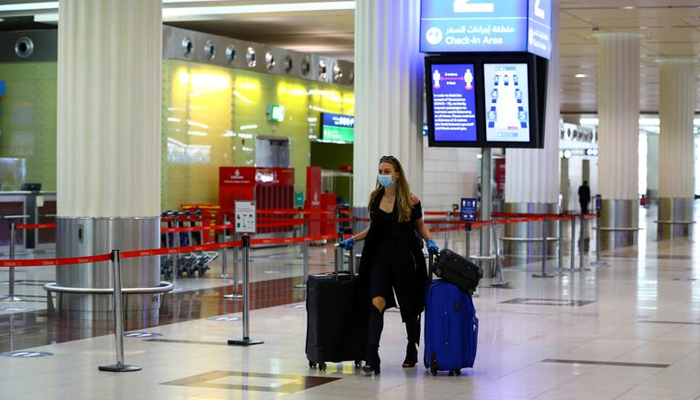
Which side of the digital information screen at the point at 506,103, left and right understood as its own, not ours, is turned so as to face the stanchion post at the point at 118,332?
front

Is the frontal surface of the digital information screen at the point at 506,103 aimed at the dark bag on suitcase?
yes

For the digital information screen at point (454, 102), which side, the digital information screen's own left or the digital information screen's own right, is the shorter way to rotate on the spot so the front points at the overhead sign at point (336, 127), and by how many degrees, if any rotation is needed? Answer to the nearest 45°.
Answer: approximately 180°

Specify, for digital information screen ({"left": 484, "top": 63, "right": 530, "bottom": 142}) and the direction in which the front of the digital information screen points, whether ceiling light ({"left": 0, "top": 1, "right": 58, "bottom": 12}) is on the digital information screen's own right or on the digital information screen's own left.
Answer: on the digital information screen's own right

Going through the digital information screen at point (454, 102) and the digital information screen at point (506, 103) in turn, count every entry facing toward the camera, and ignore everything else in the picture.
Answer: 2

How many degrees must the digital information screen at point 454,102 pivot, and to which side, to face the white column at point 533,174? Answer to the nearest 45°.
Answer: approximately 180°

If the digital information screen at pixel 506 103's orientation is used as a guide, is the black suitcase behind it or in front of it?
in front

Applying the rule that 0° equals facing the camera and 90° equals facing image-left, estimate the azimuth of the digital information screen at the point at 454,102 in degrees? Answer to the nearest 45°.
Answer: approximately 0°

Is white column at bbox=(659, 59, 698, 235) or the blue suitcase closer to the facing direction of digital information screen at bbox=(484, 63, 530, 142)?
the blue suitcase

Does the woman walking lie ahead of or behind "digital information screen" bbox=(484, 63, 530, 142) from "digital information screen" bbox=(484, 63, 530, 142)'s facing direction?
ahead

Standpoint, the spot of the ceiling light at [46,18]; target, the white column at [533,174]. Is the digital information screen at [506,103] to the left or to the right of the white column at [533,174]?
right

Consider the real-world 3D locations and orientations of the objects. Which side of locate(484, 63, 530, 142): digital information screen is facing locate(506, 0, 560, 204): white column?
back
